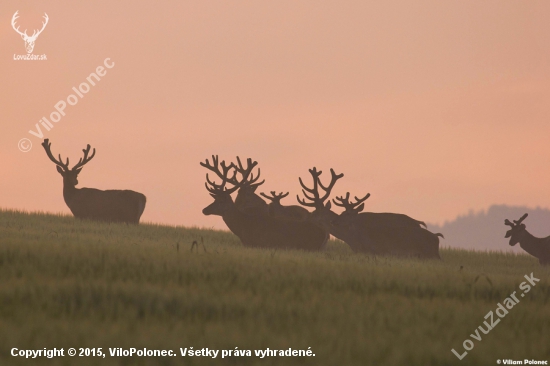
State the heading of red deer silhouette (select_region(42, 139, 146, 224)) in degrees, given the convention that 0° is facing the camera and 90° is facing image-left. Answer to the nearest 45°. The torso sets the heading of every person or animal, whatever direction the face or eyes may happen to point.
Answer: approximately 90°

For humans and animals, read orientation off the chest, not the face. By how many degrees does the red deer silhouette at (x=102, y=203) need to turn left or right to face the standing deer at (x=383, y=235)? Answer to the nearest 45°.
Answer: approximately 135° to its left

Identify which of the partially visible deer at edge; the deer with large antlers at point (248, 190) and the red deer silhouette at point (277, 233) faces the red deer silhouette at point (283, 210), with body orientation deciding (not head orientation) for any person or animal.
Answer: the partially visible deer at edge

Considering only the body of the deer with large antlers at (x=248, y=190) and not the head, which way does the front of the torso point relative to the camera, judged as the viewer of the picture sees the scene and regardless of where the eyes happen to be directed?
to the viewer's left

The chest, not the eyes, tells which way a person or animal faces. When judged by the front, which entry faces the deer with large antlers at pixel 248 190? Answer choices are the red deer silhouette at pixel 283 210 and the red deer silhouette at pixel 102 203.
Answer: the red deer silhouette at pixel 283 210

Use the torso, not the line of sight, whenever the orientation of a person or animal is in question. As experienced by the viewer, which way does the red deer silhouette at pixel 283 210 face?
facing to the left of the viewer

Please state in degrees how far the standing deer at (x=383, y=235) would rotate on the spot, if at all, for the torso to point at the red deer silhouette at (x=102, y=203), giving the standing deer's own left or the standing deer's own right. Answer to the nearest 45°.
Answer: approximately 45° to the standing deer's own right

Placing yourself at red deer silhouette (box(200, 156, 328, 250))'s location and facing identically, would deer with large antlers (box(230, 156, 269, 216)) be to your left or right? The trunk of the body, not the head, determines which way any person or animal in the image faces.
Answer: on your right

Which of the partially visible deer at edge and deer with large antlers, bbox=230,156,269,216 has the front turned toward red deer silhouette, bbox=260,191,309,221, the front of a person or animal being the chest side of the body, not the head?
the partially visible deer at edge

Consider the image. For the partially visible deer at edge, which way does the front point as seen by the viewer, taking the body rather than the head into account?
to the viewer's left

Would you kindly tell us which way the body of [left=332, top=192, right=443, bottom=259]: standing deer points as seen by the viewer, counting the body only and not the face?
to the viewer's left

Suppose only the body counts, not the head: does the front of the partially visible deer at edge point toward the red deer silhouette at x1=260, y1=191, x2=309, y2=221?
yes

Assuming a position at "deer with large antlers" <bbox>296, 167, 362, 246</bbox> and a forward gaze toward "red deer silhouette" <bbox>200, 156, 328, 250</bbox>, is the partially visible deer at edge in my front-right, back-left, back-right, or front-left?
back-left
